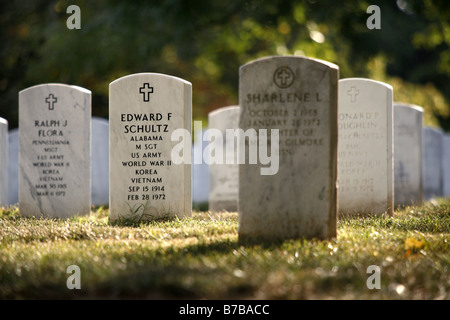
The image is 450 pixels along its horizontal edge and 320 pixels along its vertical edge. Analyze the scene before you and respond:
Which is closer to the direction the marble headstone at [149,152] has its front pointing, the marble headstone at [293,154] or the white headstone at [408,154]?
the marble headstone

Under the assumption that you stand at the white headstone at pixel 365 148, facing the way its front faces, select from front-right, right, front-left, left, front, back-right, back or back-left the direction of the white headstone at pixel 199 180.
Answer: back-right

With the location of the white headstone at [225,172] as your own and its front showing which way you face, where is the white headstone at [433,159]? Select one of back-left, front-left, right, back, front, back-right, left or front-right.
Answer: back-left

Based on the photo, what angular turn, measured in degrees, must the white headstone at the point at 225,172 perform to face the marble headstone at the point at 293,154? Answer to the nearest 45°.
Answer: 0° — it already faces it

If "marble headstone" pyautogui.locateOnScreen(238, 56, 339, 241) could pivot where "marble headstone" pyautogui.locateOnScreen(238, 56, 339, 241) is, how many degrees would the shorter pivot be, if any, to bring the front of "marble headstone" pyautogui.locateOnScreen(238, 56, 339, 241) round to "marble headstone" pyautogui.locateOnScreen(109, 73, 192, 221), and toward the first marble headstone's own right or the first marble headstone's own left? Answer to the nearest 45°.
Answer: approximately 135° to the first marble headstone's own right

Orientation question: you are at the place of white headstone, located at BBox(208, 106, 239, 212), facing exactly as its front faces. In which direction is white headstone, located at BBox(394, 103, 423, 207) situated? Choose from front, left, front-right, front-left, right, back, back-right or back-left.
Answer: left

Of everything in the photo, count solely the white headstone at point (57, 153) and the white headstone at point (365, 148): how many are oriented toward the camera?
2

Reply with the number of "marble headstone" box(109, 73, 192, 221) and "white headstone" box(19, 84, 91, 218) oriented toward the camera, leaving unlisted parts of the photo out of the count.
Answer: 2

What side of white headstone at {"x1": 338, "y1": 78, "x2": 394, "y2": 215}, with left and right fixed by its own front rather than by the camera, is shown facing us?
front

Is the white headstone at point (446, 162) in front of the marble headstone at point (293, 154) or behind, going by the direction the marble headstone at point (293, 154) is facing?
behind

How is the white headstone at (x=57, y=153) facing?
toward the camera

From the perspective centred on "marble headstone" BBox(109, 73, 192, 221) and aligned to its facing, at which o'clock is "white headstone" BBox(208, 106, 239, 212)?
The white headstone is roughly at 7 o'clock from the marble headstone.

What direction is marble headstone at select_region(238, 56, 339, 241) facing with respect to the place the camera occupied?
facing the viewer
